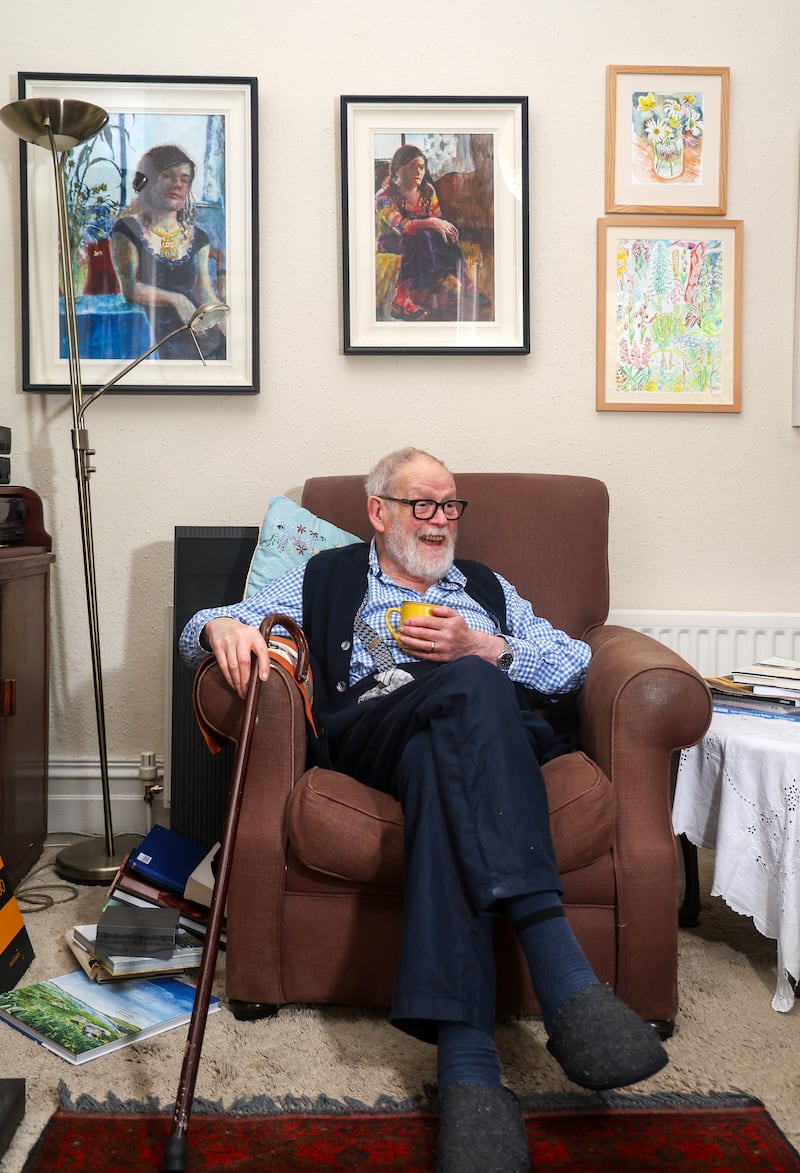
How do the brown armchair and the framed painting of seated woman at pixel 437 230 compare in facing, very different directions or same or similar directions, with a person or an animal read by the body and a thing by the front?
same or similar directions

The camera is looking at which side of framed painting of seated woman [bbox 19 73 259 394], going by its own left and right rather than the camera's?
front

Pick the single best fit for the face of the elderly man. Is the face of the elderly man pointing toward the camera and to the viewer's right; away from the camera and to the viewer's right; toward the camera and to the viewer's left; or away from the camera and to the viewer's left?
toward the camera and to the viewer's right

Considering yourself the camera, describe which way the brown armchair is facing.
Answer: facing the viewer

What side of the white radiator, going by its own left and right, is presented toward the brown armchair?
front

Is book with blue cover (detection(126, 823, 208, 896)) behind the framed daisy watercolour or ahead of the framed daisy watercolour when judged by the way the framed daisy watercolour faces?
ahead

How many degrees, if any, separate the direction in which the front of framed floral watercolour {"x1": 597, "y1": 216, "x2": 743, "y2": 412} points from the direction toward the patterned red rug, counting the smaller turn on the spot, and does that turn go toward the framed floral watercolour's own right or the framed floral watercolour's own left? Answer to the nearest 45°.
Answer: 0° — it already faces it
